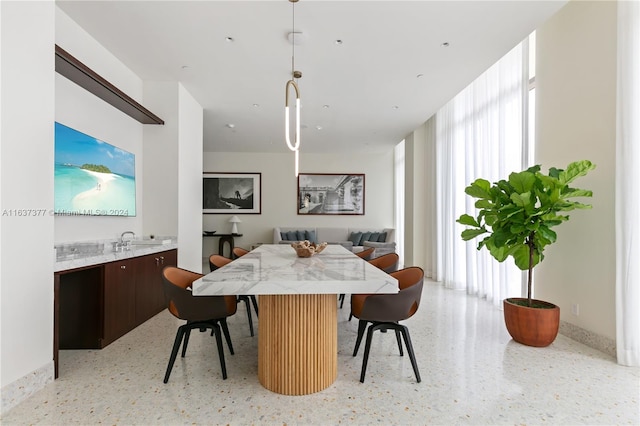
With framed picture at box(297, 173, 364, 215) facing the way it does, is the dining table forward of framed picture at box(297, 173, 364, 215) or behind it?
forward

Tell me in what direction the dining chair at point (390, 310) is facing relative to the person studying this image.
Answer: facing to the left of the viewer

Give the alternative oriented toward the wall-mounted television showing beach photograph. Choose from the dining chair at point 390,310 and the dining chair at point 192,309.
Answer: the dining chair at point 390,310

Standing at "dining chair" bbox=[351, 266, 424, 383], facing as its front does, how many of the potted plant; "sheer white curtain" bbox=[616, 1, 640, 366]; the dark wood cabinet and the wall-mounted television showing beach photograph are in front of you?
2

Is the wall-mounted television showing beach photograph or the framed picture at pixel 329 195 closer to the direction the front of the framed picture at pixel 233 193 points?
the wall-mounted television showing beach photograph

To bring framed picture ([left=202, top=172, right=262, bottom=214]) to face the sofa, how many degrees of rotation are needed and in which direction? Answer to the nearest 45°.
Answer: approximately 45° to its left
